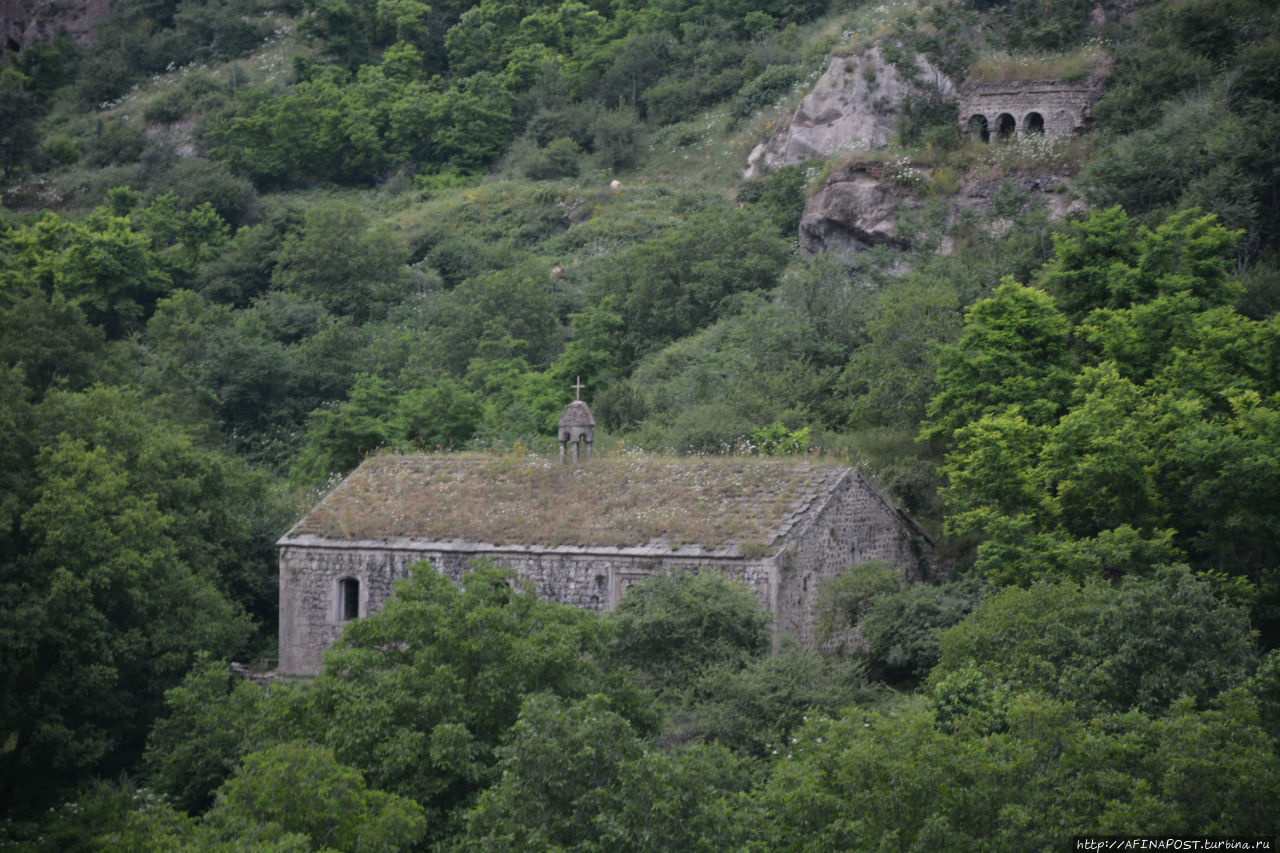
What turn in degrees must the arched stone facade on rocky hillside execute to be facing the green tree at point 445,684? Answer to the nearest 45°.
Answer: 0° — it already faces it

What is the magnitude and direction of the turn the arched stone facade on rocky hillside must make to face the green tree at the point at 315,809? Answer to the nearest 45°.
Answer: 0° — it already faces it

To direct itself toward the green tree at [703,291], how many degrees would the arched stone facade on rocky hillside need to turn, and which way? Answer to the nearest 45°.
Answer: approximately 90° to its right

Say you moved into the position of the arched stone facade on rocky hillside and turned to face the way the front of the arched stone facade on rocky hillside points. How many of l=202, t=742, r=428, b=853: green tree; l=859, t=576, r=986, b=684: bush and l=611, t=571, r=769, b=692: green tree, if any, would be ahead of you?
3

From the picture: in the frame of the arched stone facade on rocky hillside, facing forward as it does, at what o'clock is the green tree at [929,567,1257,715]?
The green tree is roughly at 12 o'clock from the arched stone facade on rocky hillside.

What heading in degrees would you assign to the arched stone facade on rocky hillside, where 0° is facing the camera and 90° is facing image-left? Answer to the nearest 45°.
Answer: approximately 0°

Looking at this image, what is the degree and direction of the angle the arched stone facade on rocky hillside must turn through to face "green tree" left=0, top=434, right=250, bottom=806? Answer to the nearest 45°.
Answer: approximately 45° to its right

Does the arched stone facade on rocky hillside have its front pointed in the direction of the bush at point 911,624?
yes
